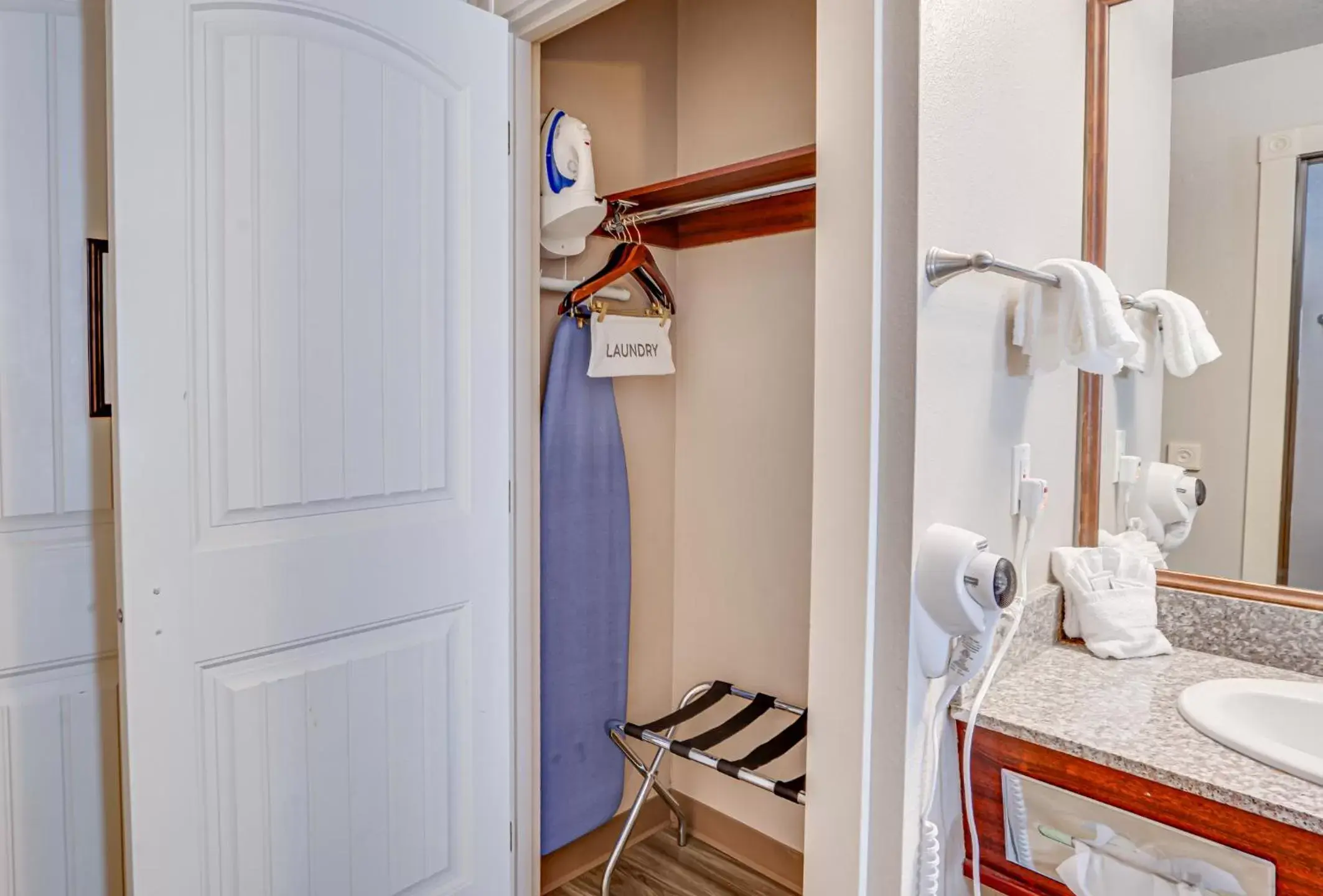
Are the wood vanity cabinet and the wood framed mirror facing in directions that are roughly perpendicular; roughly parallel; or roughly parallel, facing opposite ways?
roughly parallel

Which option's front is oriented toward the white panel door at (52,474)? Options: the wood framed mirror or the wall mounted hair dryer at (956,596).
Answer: the wood framed mirror

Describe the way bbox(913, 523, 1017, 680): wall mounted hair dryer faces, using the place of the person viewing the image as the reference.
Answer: facing the viewer and to the right of the viewer

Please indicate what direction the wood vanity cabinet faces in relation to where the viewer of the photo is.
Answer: facing the viewer and to the left of the viewer

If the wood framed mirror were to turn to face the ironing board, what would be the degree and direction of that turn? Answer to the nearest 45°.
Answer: approximately 45° to its right

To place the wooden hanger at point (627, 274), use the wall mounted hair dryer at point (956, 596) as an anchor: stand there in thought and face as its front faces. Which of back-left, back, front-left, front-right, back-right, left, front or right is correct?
back

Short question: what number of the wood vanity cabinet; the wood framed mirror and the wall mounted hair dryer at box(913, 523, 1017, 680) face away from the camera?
0

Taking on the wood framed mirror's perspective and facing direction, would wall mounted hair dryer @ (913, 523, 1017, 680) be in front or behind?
in front

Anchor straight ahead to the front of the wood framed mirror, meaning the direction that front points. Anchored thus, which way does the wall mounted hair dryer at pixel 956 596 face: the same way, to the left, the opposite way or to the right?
to the left
